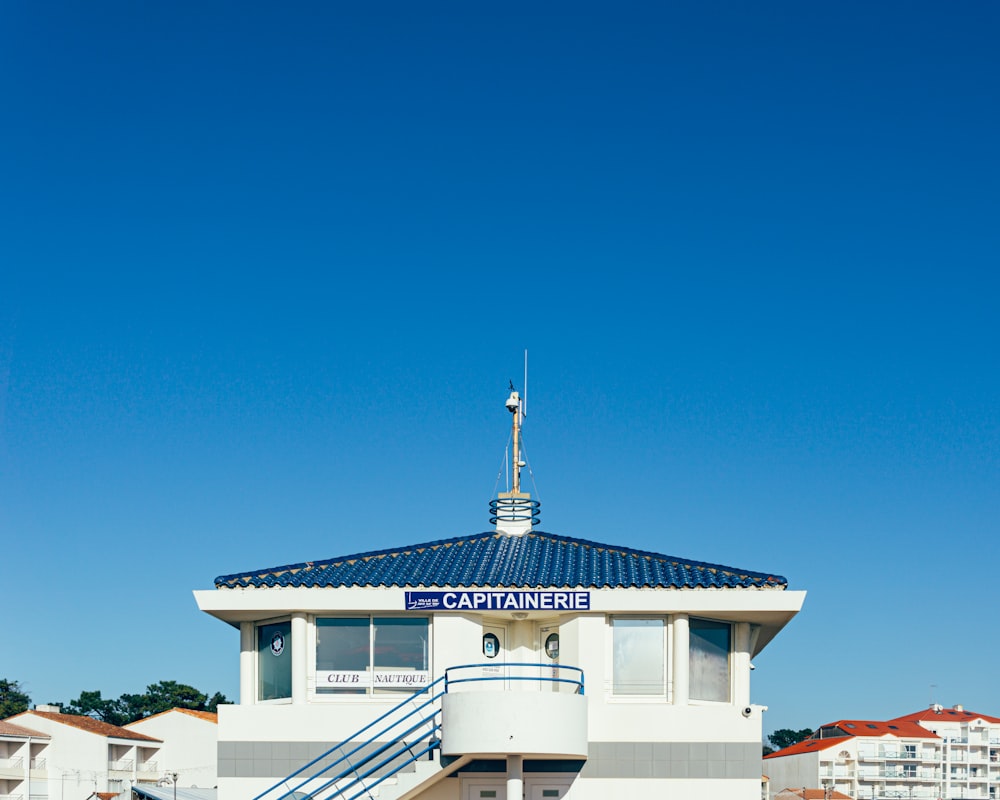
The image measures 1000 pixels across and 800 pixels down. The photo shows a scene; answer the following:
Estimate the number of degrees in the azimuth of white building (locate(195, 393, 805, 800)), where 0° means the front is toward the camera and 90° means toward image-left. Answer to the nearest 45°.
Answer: approximately 0°
